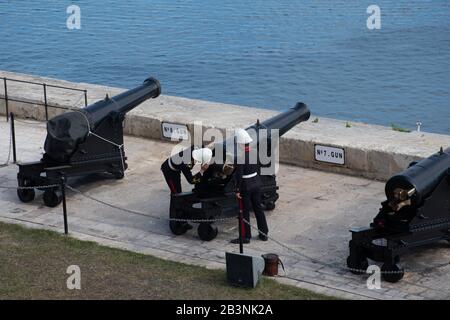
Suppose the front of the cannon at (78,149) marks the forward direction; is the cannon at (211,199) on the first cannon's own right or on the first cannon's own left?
on the first cannon's own right

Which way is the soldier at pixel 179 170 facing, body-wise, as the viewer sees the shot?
to the viewer's right

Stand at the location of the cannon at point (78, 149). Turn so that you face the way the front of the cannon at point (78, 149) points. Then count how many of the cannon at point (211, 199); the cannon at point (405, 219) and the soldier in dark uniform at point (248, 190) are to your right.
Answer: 3

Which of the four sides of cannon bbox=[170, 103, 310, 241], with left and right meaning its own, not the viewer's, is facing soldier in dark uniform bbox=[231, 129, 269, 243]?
right

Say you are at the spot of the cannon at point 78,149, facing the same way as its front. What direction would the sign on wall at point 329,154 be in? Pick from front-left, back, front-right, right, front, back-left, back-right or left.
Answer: front-right

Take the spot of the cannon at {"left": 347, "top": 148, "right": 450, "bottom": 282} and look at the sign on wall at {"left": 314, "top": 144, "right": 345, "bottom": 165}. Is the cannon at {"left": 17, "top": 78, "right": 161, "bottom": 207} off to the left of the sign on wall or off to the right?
left

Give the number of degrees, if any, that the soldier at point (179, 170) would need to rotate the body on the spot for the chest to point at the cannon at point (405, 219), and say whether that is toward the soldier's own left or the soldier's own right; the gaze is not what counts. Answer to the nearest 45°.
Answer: approximately 45° to the soldier's own right

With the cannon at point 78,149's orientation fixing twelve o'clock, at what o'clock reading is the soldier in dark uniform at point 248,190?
The soldier in dark uniform is roughly at 3 o'clock from the cannon.

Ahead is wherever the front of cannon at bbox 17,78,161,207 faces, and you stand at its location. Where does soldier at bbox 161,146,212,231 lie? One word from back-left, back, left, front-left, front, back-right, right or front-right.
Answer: right

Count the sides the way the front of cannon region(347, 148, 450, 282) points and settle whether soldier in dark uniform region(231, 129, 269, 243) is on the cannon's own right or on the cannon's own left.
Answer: on the cannon's own left

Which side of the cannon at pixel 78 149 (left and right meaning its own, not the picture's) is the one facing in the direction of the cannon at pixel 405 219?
right

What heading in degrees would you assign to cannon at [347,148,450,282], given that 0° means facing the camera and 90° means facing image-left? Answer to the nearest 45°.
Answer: approximately 225°

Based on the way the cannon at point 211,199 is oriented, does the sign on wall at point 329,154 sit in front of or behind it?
in front

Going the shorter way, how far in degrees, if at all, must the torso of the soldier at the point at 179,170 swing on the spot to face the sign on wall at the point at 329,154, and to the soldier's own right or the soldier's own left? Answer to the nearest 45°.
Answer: approximately 45° to the soldier's own left

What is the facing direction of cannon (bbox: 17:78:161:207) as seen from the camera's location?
facing away from the viewer and to the right of the viewer

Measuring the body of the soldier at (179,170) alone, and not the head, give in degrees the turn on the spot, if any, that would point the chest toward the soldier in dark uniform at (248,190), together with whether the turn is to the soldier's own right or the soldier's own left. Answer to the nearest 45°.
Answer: approximately 45° to the soldier's own right
